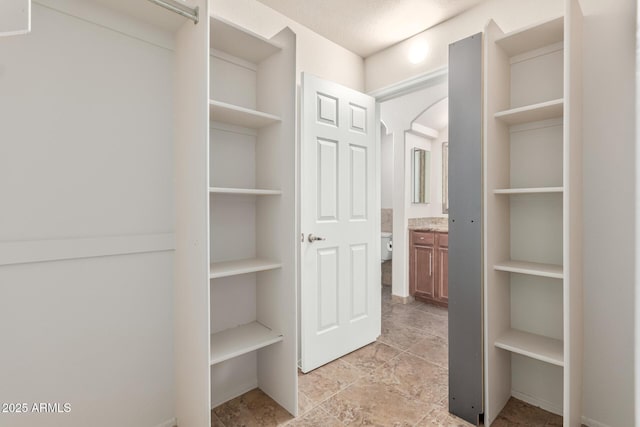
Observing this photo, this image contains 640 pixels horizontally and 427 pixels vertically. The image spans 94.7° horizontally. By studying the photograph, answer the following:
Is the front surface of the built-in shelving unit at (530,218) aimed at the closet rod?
yes

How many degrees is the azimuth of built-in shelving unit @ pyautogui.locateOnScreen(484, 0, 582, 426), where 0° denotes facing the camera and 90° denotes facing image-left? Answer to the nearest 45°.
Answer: approximately 45°

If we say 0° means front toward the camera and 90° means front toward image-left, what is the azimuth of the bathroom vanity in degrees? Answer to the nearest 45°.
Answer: approximately 45°

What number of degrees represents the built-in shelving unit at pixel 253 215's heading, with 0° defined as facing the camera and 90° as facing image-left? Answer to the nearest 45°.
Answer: approximately 315°

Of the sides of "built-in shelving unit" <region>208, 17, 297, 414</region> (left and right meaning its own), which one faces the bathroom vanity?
left

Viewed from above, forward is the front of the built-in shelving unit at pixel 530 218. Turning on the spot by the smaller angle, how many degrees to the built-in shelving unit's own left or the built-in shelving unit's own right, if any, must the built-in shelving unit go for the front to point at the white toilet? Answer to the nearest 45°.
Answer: approximately 90° to the built-in shelving unit's own right

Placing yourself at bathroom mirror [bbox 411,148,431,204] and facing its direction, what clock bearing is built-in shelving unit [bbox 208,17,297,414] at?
The built-in shelving unit is roughly at 2 o'clock from the bathroom mirror.
